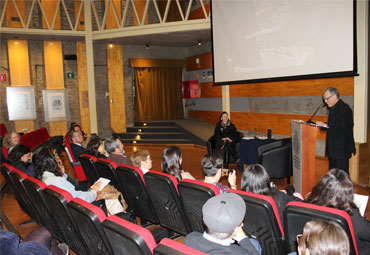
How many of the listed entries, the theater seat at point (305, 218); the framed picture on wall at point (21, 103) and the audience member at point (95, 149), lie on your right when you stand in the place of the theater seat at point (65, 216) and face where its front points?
1

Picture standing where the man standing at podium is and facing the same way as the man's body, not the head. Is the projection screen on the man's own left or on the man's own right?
on the man's own right

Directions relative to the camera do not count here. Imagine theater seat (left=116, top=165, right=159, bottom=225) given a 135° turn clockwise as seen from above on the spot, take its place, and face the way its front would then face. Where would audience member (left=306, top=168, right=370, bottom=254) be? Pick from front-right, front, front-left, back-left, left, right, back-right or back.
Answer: front-left

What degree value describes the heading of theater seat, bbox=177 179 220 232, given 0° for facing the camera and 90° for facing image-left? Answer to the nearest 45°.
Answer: approximately 225°

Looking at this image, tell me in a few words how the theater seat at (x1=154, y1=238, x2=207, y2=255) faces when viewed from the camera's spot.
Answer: facing away from the viewer and to the right of the viewer

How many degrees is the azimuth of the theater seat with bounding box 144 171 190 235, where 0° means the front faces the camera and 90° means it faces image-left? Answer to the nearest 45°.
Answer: approximately 225°

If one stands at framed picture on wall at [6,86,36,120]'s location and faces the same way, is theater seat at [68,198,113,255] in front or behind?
in front

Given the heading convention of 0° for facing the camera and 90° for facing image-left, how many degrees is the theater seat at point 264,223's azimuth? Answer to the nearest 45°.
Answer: approximately 225°

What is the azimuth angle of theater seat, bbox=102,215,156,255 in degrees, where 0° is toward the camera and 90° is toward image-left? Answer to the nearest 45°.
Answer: approximately 225°

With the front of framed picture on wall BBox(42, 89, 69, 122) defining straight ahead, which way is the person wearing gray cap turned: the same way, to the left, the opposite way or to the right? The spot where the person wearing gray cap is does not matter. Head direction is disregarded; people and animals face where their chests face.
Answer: to the left

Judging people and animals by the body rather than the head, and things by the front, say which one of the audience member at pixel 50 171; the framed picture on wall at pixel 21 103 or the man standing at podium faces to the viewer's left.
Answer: the man standing at podium

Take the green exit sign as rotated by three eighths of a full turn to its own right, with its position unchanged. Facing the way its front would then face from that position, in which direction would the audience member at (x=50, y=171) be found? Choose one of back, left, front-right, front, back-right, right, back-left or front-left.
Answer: back-left

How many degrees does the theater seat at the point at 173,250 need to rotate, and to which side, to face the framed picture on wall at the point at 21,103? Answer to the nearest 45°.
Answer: approximately 90° to its left

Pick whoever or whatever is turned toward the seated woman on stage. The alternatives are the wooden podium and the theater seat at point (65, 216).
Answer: the theater seat

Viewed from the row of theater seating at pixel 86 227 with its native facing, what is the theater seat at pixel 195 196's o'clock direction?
The theater seat is roughly at 1 o'clock from the row of theater seating.

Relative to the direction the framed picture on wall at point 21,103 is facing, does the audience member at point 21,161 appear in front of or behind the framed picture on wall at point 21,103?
in front

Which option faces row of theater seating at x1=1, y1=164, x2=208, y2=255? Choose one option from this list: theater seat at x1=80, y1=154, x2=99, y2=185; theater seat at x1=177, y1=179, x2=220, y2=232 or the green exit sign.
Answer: the green exit sign
